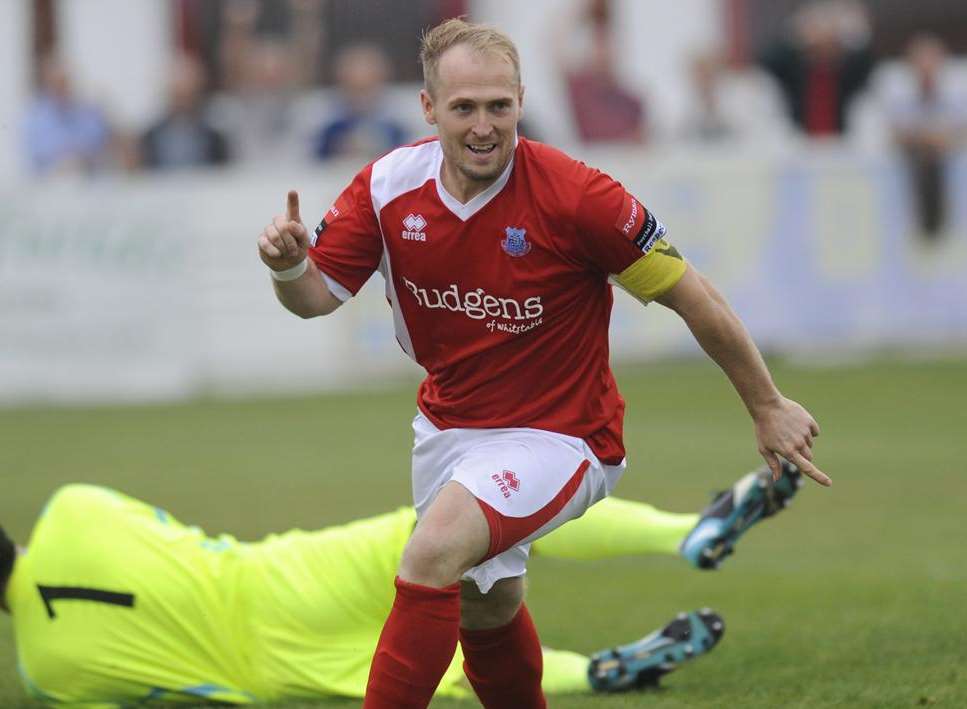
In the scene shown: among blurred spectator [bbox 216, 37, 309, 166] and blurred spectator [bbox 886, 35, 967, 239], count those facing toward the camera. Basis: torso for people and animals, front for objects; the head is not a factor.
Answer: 2

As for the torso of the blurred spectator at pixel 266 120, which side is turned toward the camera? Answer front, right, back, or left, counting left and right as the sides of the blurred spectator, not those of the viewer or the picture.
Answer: front

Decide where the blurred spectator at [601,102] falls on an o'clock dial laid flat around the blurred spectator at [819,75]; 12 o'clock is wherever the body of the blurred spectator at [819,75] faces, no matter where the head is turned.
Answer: the blurred spectator at [601,102] is roughly at 3 o'clock from the blurred spectator at [819,75].

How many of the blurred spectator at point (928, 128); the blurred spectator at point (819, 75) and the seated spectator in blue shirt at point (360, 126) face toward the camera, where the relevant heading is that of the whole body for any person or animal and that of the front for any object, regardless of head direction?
3

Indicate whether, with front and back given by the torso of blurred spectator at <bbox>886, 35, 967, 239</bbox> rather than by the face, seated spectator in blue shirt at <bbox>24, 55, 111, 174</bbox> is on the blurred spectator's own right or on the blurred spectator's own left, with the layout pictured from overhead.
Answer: on the blurred spectator's own right

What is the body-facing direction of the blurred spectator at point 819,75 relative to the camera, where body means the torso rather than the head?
toward the camera

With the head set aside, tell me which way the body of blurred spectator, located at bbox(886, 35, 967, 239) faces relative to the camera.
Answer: toward the camera

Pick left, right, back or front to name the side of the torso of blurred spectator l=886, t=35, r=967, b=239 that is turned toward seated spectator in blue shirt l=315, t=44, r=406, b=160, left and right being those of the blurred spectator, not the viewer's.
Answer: right

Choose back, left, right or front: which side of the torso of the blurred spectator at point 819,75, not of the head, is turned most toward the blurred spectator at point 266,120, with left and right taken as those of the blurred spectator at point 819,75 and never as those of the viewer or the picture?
right

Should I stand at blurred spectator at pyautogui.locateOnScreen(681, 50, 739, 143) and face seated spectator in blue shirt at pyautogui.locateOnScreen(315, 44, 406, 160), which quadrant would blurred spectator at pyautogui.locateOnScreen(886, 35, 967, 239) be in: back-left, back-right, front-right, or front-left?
back-left
